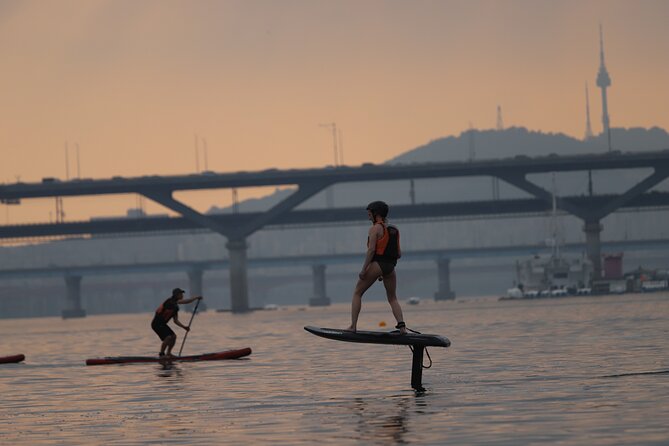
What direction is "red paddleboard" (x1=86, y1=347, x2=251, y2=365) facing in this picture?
to the viewer's right

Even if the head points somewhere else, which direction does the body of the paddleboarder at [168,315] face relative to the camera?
to the viewer's right

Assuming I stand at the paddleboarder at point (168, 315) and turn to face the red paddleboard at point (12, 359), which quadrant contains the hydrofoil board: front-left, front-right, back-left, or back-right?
back-left

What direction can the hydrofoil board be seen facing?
to the viewer's left

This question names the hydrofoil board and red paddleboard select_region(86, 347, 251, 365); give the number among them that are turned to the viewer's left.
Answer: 1
